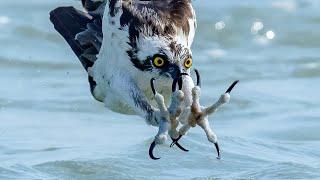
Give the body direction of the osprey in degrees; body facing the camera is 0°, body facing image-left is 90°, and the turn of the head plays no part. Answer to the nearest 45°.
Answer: approximately 315°

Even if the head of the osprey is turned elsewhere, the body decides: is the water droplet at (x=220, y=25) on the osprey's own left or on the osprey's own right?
on the osprey's own left
